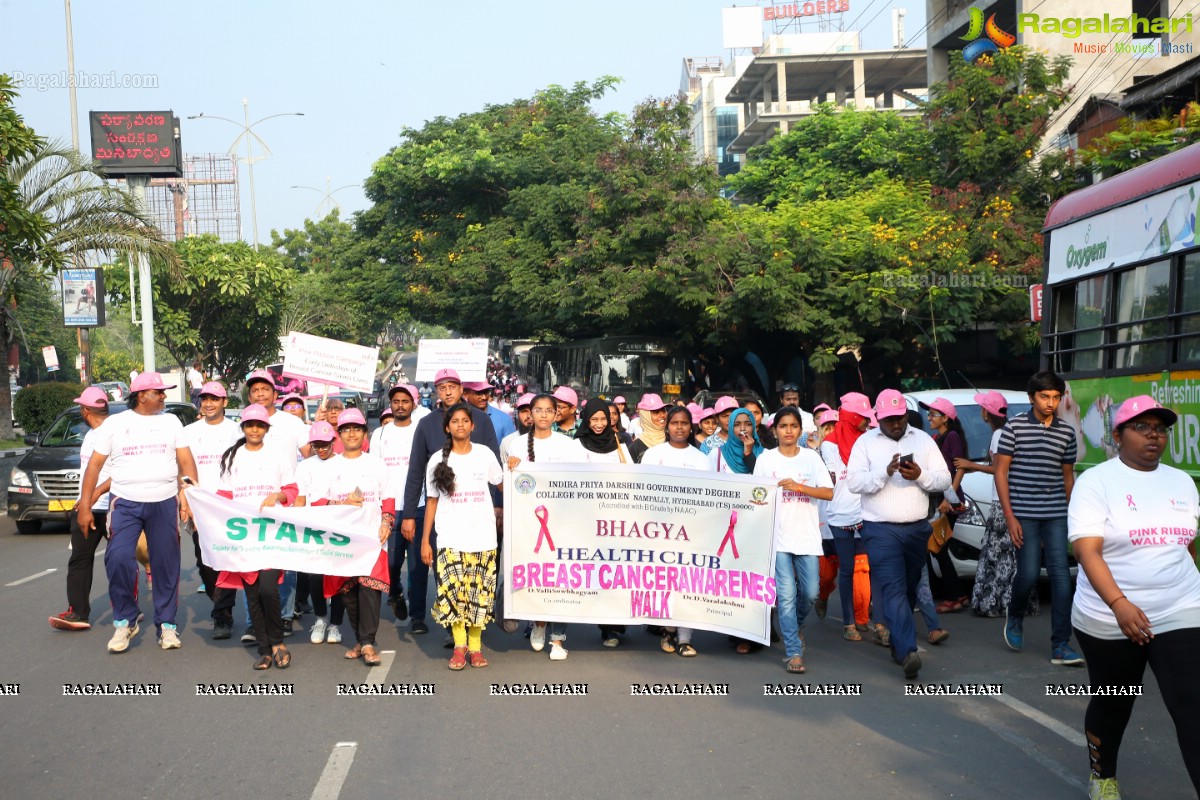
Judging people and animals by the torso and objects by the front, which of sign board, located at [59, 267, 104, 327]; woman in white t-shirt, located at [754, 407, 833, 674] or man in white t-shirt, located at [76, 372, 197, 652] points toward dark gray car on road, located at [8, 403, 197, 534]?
the sign board

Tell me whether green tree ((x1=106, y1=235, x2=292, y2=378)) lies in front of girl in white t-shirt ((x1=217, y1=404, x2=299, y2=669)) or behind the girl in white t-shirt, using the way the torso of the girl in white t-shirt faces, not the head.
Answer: behind

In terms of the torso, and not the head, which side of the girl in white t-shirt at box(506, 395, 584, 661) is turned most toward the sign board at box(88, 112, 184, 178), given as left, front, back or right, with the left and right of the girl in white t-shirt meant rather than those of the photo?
back

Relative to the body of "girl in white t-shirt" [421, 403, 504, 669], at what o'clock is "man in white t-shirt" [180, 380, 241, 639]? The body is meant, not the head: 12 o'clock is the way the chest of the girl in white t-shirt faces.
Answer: The man in white t-shirt is roughly at 4 o'clock from the girl in white t-shirt.

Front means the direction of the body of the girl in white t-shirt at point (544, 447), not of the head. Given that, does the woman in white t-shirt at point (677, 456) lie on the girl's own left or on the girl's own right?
on the girl's own left

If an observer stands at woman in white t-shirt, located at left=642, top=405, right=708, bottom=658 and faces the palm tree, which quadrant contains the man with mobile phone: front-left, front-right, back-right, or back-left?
back-right

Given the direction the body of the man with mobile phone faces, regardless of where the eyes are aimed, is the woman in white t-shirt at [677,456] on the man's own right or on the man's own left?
on the man's own right

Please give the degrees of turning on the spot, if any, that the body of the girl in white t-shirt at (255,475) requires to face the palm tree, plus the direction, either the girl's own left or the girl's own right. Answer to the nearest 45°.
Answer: approximately 180°

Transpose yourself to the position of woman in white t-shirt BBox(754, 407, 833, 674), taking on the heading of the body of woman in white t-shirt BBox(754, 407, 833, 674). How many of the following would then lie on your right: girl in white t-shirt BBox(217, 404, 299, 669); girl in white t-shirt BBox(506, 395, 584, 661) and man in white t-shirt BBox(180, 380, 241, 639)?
3

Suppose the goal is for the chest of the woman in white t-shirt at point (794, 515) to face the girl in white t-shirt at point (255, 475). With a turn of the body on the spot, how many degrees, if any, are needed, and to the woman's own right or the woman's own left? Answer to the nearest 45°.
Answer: approximately 90° to the woman's own right

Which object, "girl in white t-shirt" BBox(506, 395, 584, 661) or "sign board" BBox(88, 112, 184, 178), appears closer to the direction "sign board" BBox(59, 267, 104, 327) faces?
the girl in white t-shirt

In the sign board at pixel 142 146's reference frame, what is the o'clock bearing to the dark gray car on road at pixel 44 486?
The dark gray car on road is roughly at 12 o'clock from the sign board.

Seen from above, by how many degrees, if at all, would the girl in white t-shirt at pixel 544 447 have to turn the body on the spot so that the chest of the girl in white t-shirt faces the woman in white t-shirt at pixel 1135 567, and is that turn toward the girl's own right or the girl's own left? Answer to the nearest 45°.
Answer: approximately 45° to the girl's own left
